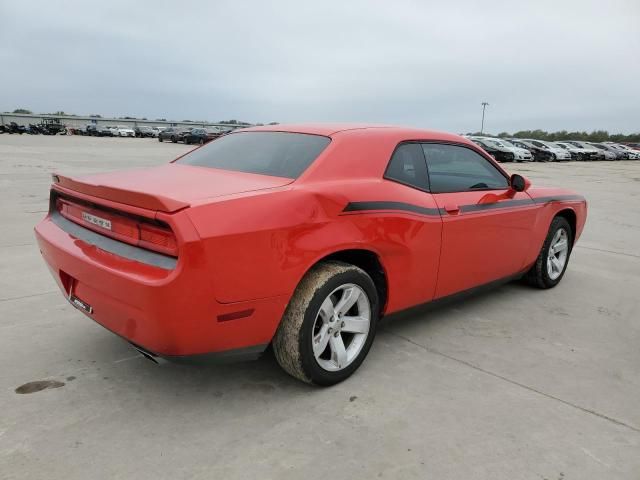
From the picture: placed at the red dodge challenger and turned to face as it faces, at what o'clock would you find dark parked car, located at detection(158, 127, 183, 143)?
The dark parked car is roughly at 10 o'clock from the red dodge challenger.

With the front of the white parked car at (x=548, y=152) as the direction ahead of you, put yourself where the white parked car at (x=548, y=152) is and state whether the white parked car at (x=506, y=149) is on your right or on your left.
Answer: on your right
